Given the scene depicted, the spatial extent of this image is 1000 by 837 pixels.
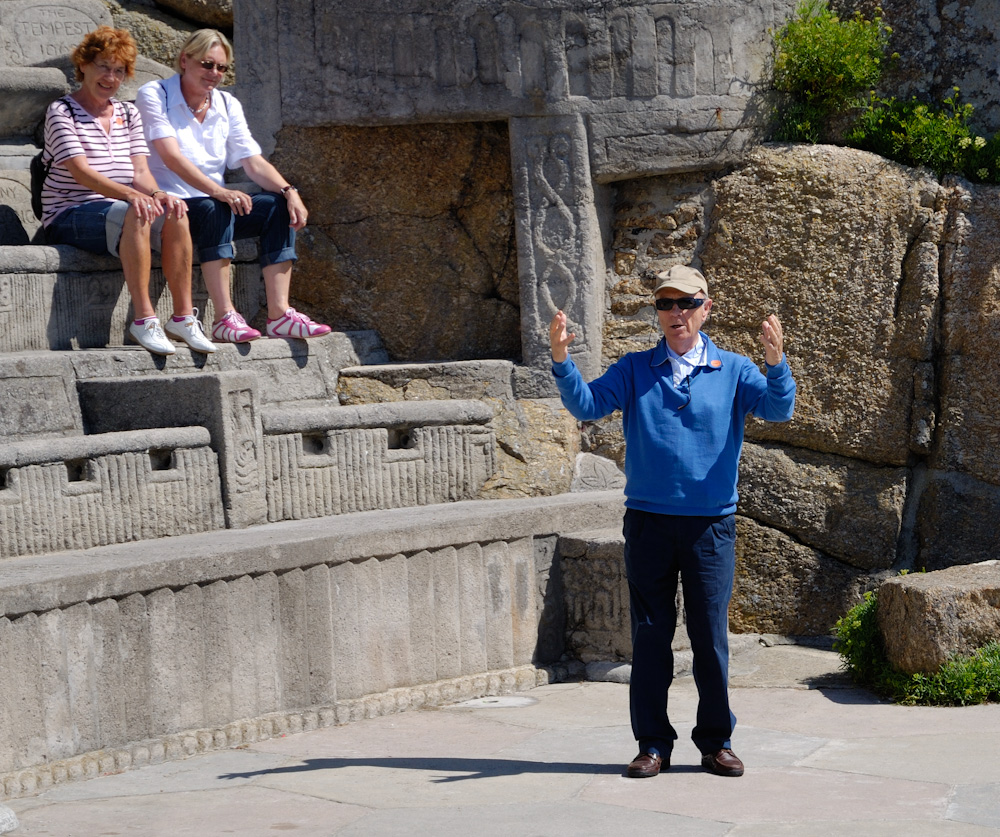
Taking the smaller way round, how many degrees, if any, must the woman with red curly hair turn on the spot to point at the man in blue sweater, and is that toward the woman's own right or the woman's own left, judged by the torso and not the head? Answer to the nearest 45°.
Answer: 0° — they already face them

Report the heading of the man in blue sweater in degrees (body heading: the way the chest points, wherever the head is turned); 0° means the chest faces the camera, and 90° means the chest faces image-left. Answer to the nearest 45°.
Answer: approximately 0°

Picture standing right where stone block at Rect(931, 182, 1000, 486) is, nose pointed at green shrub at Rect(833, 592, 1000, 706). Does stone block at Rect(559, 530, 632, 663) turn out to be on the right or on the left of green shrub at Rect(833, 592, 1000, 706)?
right
